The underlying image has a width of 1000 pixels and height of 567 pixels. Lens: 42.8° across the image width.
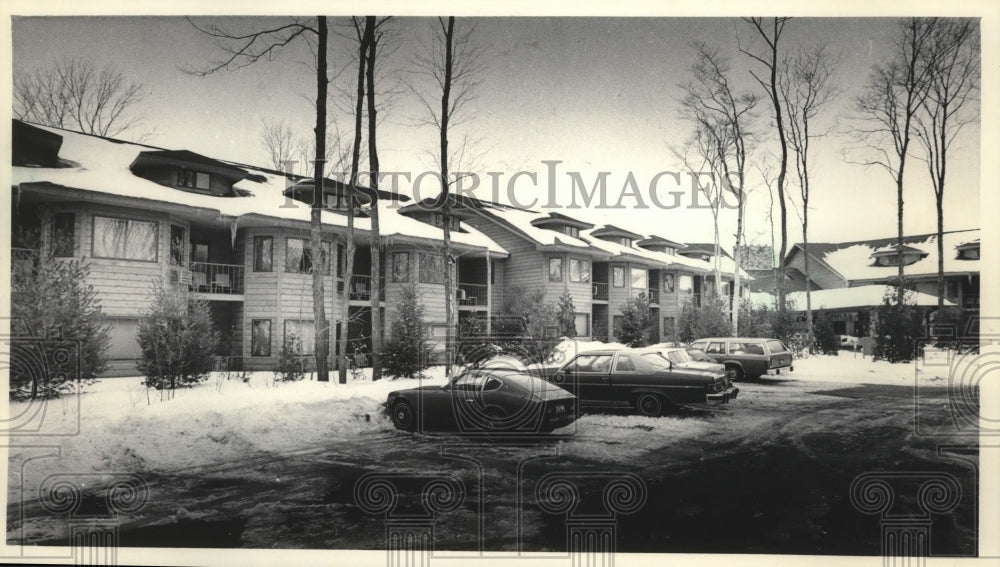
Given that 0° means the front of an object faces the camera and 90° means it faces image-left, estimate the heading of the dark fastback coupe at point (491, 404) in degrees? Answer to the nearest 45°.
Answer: approximately 135°

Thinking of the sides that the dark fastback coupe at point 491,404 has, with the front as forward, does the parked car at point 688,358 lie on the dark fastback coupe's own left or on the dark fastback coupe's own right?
on the dark fastback coupe's own right
